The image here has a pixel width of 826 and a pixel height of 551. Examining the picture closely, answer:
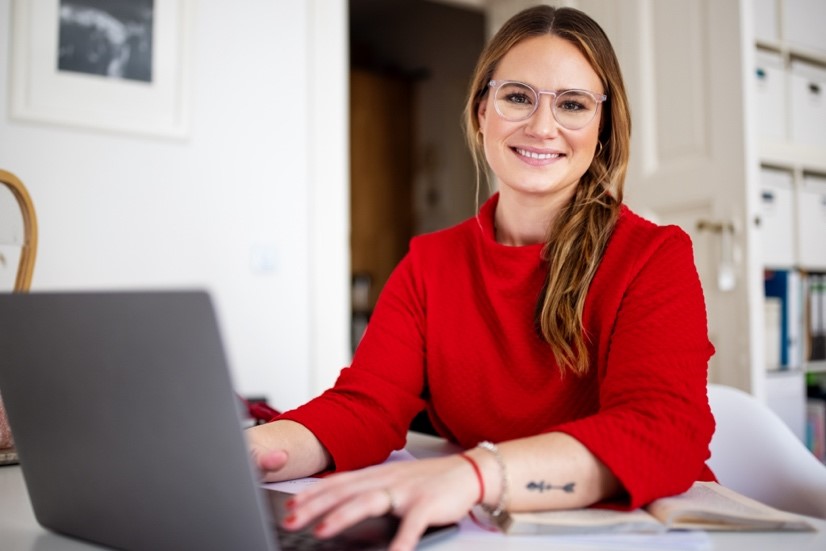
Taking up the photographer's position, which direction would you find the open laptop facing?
facing away from the viewer and to the right of the viewer

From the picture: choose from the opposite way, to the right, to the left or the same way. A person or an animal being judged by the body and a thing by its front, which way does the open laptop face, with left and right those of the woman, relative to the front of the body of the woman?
the opposite way

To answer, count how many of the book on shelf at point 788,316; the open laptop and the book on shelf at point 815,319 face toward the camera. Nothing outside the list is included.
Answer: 2

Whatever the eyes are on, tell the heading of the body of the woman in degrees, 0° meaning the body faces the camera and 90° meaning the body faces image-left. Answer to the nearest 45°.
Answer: approximately 45°

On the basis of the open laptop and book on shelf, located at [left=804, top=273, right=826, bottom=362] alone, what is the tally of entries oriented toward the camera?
1

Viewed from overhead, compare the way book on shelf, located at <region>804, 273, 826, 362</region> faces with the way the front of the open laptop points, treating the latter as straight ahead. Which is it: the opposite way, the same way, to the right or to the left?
the opposite way

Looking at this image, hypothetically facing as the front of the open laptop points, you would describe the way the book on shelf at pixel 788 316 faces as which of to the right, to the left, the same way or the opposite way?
the opposite way
